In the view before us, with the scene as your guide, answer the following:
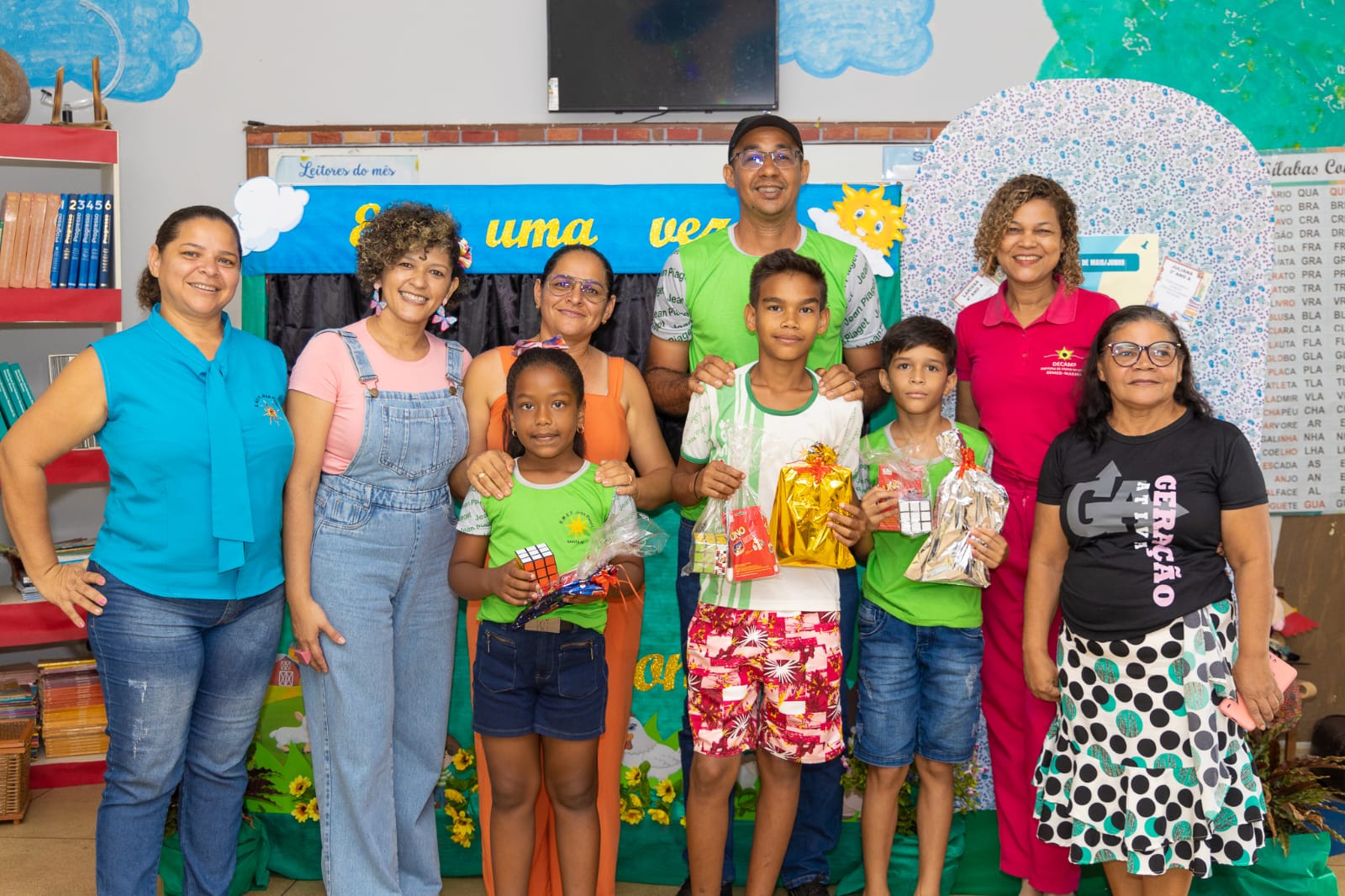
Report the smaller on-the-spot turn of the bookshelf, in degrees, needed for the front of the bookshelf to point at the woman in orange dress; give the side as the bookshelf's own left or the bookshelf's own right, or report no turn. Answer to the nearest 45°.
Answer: approximately 45° to the bookshelf's own left

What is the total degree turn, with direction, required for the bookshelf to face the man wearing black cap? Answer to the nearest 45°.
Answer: approximately 45° to its left

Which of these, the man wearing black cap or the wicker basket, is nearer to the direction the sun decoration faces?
the man wearing black cap

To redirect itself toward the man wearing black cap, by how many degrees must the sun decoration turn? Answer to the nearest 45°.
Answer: approximately 45° to its right

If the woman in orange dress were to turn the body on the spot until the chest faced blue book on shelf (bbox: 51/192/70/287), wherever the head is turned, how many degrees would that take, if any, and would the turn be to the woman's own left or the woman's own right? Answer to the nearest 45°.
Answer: approximately 135° to the woman's own right

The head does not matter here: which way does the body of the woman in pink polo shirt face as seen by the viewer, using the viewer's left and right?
facing the viewer

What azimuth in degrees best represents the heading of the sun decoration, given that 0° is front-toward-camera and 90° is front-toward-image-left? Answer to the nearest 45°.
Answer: approximately 0°

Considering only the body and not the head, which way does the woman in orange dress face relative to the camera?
toward the camera

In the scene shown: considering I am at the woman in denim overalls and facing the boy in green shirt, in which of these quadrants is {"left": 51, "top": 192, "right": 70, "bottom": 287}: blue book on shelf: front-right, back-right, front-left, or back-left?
back-left

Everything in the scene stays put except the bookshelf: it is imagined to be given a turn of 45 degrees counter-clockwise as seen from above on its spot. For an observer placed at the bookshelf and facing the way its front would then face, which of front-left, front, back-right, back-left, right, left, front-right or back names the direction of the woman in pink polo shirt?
front
